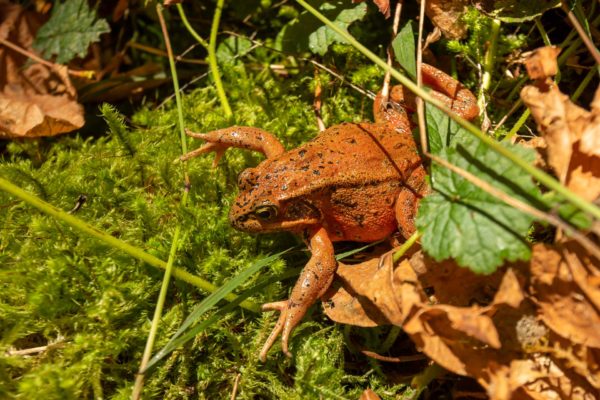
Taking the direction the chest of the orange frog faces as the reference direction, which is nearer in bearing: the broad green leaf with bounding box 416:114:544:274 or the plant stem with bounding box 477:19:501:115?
the broad green leaf

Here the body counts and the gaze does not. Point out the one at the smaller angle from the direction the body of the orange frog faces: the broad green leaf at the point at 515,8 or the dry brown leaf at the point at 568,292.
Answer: the dry brown leaf

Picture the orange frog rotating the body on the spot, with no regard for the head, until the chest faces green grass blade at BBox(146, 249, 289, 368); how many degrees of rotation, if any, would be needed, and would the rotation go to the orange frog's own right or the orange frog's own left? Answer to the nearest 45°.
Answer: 0° — it already faces it

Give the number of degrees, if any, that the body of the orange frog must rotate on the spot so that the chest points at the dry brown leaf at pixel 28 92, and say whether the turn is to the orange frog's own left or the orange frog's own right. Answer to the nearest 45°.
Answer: approximately 90° to the orange frog's own right

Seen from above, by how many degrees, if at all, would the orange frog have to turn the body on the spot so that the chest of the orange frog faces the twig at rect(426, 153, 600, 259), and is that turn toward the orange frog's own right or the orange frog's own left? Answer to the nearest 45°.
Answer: approximately 90° to the orange frog's own left

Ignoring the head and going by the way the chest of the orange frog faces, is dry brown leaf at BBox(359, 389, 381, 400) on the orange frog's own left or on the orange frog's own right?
on the orange frog's own left

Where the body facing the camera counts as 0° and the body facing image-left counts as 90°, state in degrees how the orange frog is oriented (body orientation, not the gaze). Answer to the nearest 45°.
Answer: approximately 45°

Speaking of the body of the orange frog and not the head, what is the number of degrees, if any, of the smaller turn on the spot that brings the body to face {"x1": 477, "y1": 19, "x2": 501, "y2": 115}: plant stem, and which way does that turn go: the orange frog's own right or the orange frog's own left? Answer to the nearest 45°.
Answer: approximately 180°

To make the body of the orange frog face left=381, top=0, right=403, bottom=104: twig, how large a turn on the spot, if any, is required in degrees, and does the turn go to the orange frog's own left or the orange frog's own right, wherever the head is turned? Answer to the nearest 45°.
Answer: approximately 180°
